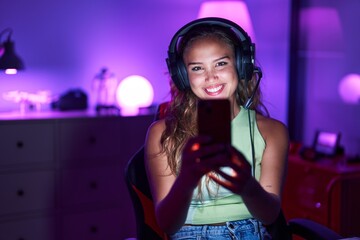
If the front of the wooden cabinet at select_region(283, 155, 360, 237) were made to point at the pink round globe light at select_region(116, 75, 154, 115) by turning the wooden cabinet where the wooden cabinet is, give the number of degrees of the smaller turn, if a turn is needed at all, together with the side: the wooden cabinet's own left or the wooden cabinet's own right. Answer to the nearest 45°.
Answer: approximately 45° to the wooden cabinet's own right

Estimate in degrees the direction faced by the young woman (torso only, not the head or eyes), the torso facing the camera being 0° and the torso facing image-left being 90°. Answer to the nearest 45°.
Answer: approximately 0°

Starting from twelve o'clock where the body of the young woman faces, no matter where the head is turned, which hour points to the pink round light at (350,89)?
The pink round light is roughly at 7 o'clock from the young woman.

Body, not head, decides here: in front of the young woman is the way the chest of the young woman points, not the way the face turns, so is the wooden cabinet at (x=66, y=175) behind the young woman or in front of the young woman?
behind

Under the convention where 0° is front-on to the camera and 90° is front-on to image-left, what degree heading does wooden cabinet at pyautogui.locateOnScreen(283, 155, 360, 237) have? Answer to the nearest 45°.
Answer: approximately 45°

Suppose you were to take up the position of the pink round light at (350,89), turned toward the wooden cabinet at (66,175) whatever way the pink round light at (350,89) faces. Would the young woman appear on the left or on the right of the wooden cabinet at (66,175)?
left

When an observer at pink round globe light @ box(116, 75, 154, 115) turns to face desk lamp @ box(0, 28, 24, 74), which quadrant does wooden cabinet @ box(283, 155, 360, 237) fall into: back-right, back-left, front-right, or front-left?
back-left

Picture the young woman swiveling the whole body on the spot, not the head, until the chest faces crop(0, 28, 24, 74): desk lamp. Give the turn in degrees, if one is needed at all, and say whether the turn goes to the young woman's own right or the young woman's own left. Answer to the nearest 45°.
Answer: approximately 135° to the young woman's own right
